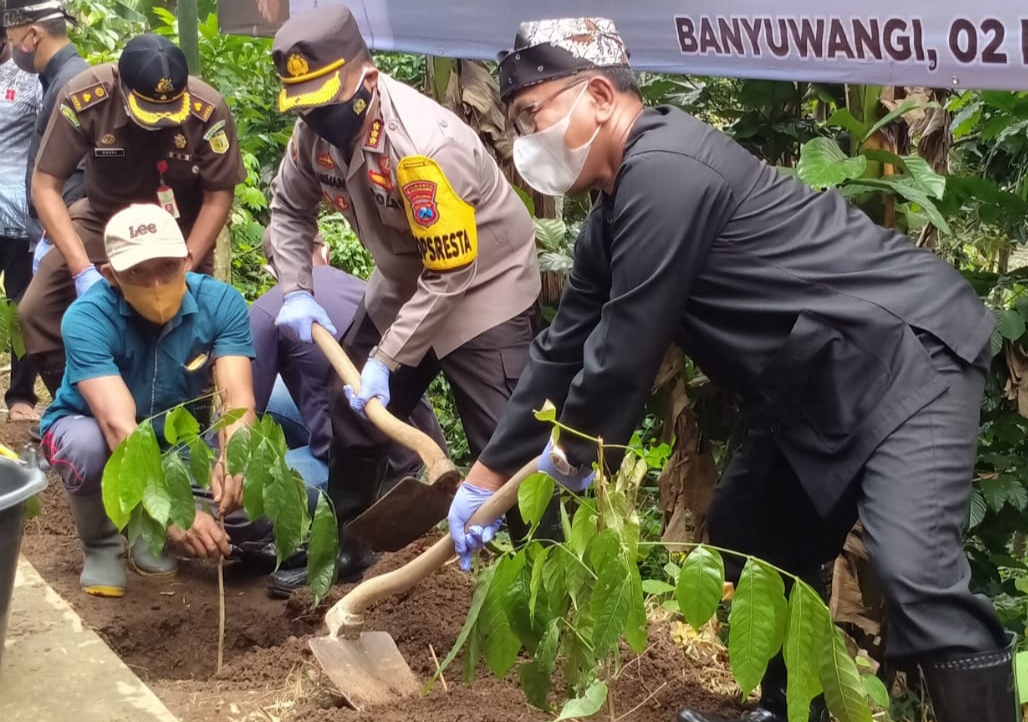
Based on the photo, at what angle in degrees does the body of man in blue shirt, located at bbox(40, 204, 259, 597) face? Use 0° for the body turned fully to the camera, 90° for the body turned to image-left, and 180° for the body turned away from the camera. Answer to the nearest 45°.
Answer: approximately 0°

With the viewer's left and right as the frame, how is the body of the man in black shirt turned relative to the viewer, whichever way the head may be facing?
facing to the left of the viewer

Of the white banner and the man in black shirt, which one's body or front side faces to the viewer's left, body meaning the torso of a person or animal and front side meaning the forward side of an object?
the man in black shirt

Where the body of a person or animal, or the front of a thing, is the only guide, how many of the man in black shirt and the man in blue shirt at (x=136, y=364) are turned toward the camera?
1

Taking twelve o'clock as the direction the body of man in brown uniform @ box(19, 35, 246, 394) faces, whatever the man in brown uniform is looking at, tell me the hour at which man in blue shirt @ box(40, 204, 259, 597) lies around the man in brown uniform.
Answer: The man in blue shirt is roughly at 12 o'clock from the man in brown uniform.

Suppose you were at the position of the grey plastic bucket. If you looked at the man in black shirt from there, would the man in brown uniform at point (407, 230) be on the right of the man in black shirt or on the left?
left

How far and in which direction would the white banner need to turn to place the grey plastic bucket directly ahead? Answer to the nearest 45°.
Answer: approximately 90° to its right

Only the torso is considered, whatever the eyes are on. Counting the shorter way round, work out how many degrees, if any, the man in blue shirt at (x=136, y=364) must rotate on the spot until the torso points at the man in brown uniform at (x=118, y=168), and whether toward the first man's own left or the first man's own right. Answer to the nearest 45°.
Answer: approximately 180°

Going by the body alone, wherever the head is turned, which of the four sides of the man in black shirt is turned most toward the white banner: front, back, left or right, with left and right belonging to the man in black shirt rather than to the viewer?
right

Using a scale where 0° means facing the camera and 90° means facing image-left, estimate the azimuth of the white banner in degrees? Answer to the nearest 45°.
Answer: approximately 0°

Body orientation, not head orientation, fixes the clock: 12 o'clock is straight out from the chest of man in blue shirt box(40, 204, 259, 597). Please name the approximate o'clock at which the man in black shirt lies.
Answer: The man in black shirt is roughly at 11 o'clock from the man in blue shirt.

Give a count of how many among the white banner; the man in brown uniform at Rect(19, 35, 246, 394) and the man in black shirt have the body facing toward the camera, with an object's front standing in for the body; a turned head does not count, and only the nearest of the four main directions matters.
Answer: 2
